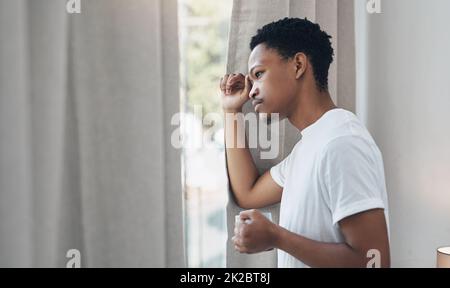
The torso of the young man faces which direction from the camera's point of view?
to the viewer's left

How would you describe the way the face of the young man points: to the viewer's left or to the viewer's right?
to the viewer's left
